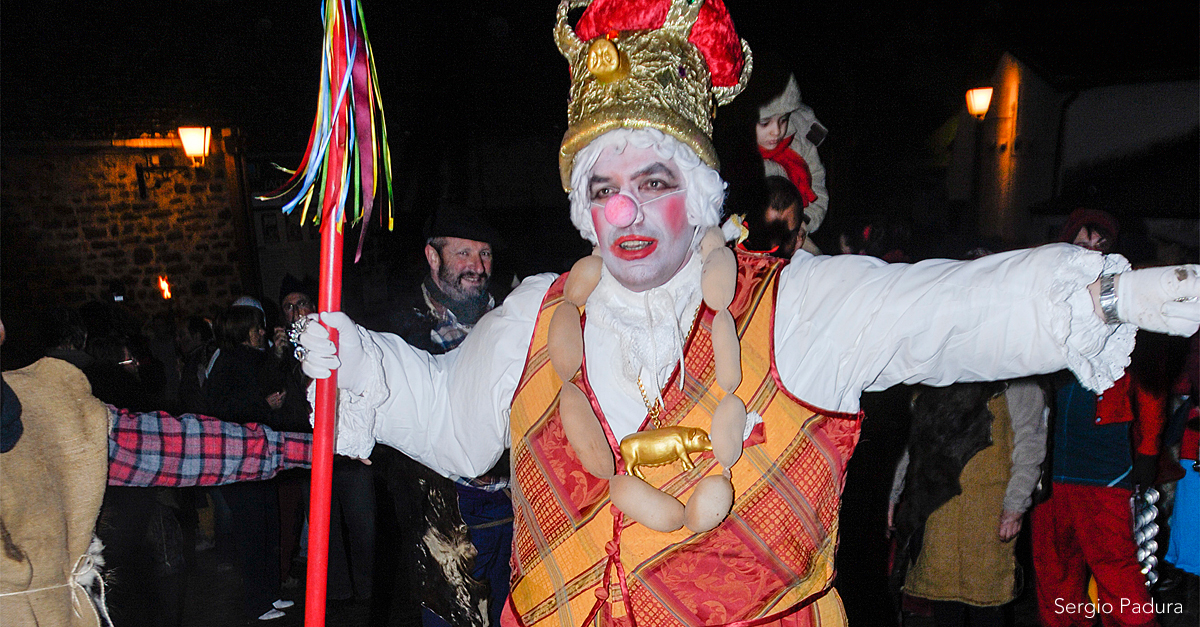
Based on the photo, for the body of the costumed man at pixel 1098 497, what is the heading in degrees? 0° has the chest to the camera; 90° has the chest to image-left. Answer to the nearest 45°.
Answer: approximately 0°

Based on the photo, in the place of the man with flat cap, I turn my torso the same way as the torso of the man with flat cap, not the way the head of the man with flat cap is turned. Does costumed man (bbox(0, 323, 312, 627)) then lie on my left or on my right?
on my right

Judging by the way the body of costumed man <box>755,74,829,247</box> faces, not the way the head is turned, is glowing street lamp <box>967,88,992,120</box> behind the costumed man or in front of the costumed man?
behind
